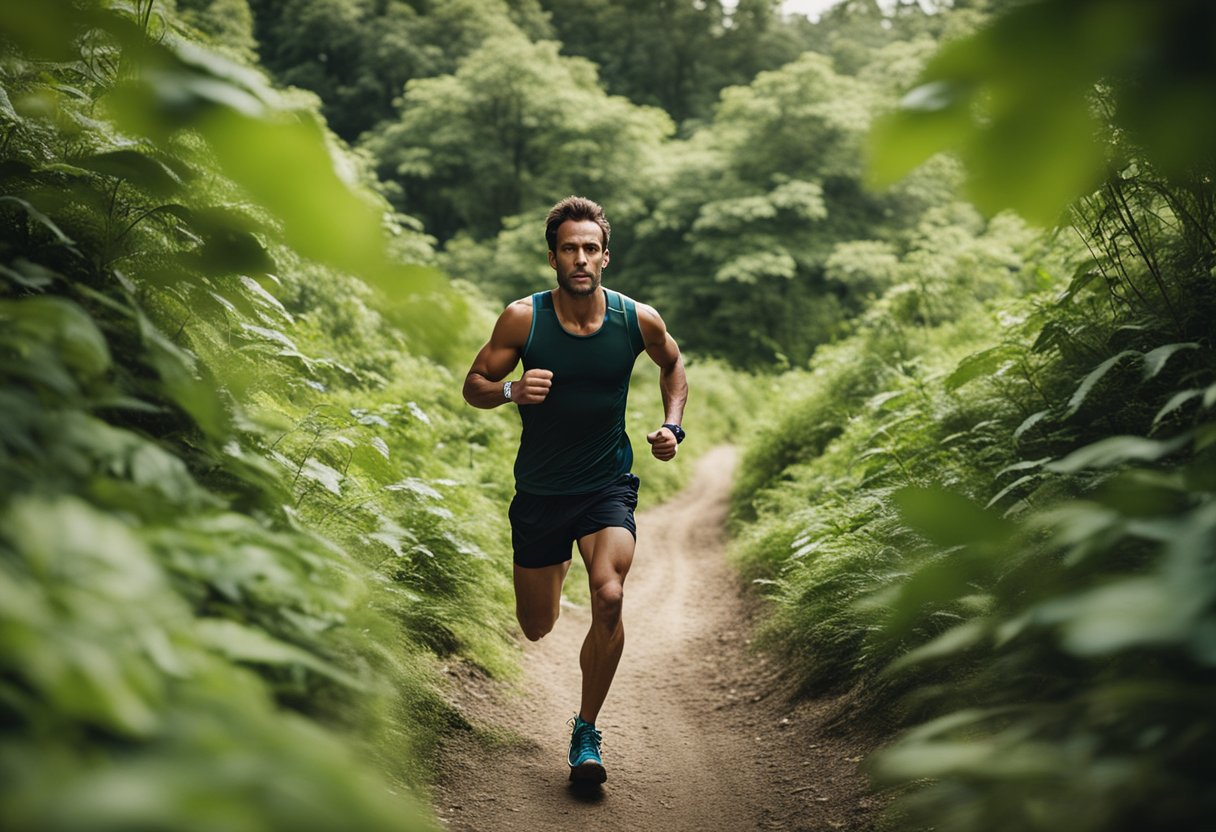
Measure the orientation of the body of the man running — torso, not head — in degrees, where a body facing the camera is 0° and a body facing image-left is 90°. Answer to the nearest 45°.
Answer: approximately 0°

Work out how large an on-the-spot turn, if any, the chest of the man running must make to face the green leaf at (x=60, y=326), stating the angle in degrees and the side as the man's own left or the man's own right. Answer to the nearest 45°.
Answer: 0° — they already face it

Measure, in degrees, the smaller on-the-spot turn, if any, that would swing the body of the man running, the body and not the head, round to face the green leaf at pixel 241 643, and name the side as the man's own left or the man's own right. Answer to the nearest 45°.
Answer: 0° — they already face it

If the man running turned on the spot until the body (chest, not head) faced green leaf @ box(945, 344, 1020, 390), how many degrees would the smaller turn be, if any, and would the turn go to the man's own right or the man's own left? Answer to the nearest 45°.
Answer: approximately 90° to the man's own left
